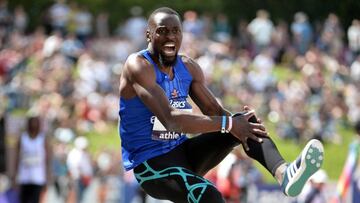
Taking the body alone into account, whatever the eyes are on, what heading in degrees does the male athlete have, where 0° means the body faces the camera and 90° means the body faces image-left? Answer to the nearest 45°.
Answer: approximately 315°

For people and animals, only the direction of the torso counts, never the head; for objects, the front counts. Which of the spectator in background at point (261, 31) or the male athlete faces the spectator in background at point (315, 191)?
the spectator in background at point (261, 31)

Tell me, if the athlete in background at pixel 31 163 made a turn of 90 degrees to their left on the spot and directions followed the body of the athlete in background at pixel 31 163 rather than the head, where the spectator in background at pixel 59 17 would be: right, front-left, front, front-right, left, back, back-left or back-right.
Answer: left

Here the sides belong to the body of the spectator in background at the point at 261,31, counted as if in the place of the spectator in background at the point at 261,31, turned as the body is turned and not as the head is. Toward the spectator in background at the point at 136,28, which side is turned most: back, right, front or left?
right

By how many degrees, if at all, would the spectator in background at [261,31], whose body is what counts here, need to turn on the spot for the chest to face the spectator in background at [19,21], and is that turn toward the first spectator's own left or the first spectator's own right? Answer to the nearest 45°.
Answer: approximately 90° to the first spectator's own right

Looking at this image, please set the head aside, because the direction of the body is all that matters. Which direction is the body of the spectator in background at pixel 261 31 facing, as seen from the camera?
toward the camera

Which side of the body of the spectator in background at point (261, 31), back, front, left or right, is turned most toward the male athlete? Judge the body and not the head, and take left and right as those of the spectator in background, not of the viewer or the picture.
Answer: front

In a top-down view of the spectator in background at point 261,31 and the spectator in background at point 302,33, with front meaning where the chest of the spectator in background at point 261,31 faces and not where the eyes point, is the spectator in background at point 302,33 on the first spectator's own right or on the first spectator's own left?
on the first spectator's own left

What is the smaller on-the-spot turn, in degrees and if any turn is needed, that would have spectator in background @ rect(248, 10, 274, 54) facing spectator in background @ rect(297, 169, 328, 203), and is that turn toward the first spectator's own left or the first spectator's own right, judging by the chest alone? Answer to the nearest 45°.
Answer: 0° — they already face them

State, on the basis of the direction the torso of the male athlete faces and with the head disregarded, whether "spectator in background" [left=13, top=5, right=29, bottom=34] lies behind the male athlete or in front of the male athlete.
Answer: behind

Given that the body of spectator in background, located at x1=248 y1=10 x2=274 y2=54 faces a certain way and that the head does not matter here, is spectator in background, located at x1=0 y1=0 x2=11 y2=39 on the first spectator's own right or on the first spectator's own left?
on the first spectator's own right

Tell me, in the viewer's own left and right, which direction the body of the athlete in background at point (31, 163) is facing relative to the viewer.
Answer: facing the viewer

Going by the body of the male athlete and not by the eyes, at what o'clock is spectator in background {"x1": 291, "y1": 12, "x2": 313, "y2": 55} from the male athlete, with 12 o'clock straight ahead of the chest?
The spectator in background is roughly at 8 o'clock from the male athlete.

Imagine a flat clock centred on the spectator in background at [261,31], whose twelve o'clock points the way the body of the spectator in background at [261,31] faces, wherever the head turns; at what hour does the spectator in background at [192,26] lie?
the spectator in background at [192,26] is roughly at 2 o'clock from the spectator in background at [261,31].

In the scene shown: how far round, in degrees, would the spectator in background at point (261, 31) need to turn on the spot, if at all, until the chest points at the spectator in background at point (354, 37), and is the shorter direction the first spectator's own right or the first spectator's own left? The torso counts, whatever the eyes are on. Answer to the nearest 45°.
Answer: approximately 90° to the first spectator's own left
